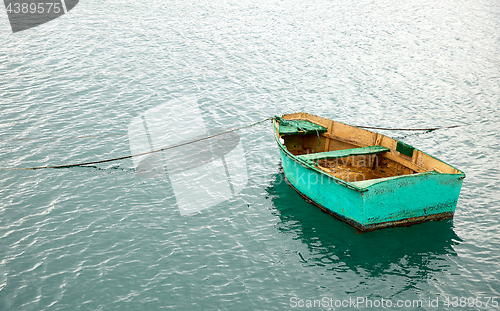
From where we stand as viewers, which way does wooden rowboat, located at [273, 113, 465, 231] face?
facing away from the viewer and to the left of the viewer
